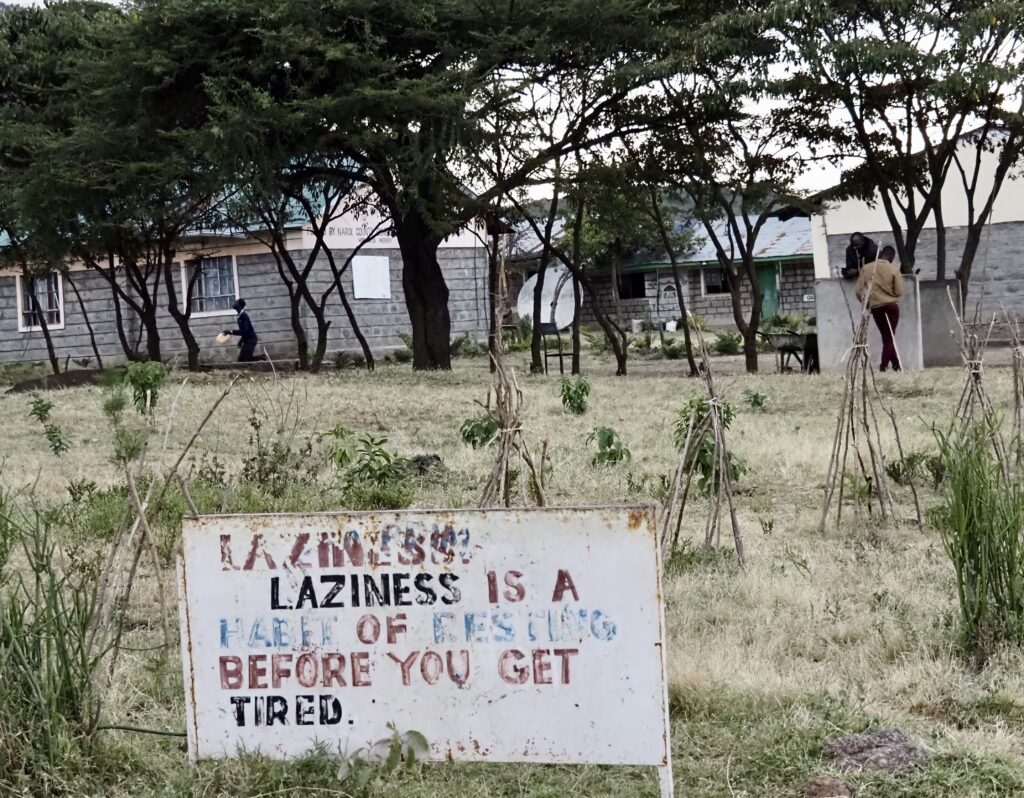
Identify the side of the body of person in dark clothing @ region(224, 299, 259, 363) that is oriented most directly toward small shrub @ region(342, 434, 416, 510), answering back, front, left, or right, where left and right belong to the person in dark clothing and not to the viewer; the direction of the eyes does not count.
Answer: left

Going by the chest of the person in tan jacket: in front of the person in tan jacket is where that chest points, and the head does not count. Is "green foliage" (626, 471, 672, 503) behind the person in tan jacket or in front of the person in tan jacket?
behind

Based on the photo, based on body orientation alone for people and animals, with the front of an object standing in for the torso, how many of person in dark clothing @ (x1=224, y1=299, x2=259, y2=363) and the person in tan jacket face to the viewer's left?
1

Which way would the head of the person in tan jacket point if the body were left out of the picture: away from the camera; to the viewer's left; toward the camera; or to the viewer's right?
away from the camera

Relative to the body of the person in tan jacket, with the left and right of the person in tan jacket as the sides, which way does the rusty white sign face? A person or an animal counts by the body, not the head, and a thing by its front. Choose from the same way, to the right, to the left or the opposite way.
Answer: the opposite way

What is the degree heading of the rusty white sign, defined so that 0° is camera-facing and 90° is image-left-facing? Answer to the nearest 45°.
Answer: approximately 0°

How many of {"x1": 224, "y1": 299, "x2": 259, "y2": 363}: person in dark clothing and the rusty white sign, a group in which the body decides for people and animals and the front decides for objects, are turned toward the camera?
1

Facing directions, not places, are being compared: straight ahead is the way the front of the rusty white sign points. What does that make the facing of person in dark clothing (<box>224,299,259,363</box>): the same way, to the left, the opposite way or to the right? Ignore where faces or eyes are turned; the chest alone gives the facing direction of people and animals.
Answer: to the right

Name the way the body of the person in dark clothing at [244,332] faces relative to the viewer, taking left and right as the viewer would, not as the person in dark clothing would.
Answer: facing to the left of the viewer

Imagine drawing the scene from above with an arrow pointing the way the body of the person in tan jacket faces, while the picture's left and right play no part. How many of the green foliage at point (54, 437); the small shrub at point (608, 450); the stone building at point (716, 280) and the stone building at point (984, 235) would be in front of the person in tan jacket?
2

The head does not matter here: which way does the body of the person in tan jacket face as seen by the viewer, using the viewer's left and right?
facing away from the viewer

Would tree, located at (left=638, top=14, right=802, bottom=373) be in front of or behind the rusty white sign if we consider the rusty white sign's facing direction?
behind
